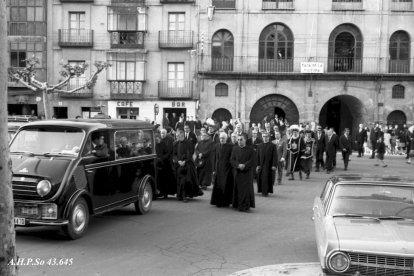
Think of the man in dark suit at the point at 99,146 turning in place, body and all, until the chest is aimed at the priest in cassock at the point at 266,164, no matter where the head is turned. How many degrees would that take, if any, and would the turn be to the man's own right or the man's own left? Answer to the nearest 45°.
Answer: approximately 180°

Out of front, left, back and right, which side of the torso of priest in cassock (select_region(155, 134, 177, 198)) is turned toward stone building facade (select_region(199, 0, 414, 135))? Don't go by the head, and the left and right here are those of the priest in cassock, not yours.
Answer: back

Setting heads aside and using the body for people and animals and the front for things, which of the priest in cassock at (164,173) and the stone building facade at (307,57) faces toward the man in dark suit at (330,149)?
the stone building facade

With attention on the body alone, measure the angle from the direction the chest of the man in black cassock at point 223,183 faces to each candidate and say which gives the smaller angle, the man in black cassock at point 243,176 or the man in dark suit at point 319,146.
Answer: the man in black cassock

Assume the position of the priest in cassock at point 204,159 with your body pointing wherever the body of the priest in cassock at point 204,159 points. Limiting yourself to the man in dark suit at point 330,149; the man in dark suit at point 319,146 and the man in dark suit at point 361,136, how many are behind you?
3

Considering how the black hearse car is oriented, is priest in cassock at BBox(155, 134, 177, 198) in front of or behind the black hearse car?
behind

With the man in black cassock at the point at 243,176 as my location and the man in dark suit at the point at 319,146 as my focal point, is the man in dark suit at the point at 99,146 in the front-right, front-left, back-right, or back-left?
back-left

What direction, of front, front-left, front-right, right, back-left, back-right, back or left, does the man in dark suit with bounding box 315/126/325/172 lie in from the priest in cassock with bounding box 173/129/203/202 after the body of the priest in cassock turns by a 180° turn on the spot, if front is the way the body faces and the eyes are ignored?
front

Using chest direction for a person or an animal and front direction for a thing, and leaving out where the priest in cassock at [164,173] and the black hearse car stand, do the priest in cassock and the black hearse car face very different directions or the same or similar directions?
same or similar directions

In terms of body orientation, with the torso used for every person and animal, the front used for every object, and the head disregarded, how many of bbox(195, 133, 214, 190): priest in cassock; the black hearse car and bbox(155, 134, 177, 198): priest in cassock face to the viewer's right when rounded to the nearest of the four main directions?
0

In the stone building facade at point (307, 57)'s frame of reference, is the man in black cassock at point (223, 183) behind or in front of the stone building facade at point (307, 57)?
in front

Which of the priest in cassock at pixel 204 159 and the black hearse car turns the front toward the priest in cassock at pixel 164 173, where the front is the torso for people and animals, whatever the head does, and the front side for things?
the priest in cassock at pixel 204 159

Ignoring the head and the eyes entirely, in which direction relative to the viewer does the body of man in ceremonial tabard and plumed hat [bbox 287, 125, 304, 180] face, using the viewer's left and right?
facing the viewer and to the left of the viewer

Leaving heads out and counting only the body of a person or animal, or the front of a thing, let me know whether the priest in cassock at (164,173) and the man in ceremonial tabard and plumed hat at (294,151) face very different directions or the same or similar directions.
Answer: same or similar directions

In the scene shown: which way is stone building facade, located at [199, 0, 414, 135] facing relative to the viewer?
toward the camera

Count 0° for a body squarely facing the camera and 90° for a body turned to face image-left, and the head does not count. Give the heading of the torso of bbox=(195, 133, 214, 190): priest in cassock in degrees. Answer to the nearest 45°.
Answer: approximately 45°

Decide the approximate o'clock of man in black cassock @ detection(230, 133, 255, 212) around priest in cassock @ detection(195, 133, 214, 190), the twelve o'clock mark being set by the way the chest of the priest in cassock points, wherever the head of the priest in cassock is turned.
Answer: The man in black cassock is roughly at 10 o'clock from the priest in cassock.

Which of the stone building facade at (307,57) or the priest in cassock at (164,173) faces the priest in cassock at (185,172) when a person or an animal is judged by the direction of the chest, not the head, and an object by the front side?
the stone building facade

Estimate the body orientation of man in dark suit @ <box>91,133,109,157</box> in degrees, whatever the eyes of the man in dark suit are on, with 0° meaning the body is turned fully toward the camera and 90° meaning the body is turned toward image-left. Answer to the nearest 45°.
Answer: approximately 45°

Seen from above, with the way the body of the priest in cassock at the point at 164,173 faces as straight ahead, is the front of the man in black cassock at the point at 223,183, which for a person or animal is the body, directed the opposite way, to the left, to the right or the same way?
the same way

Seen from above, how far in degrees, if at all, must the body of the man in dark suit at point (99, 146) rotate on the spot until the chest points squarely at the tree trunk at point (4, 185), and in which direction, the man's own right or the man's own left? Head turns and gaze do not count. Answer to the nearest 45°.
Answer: approximately 45° to the man's own left
